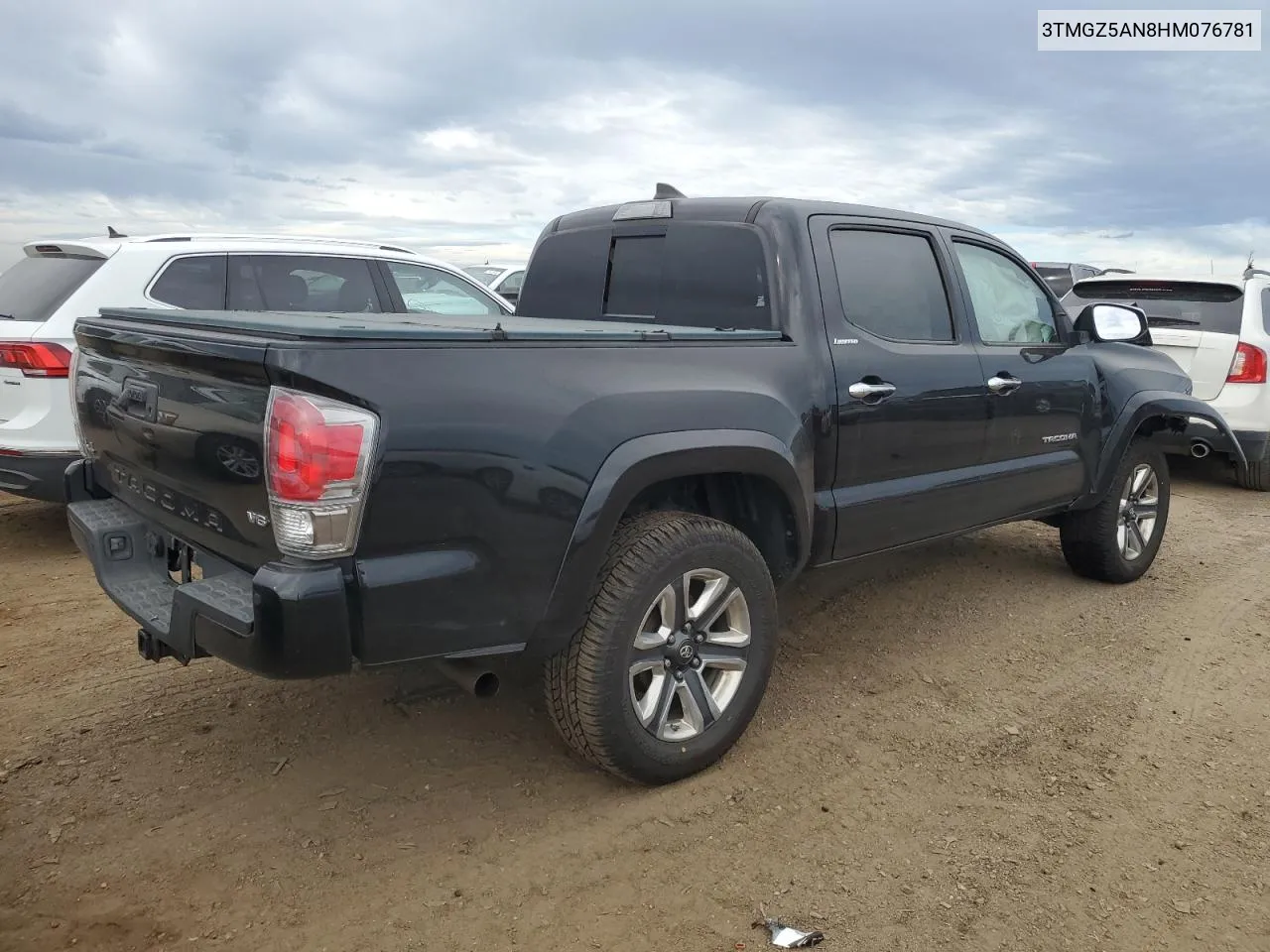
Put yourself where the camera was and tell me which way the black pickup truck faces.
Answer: facing away from the viewer and to the right of the viewer

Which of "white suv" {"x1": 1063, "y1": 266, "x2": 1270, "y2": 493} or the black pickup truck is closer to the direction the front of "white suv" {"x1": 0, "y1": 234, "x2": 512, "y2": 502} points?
the white suv

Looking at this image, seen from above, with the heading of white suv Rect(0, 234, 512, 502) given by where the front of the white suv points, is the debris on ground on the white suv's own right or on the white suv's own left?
on the white suv's own right

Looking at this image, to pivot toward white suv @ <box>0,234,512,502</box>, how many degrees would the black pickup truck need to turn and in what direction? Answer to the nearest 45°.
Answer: approximately 90° to its left

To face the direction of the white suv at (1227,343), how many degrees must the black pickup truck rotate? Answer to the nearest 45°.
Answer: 0° — it already faces it

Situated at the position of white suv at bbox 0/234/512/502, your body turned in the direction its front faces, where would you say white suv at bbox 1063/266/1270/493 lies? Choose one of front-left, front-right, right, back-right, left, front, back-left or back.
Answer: front-right

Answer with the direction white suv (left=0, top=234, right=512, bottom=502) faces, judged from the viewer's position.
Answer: facing away from the viewer and to the right of the viewer
